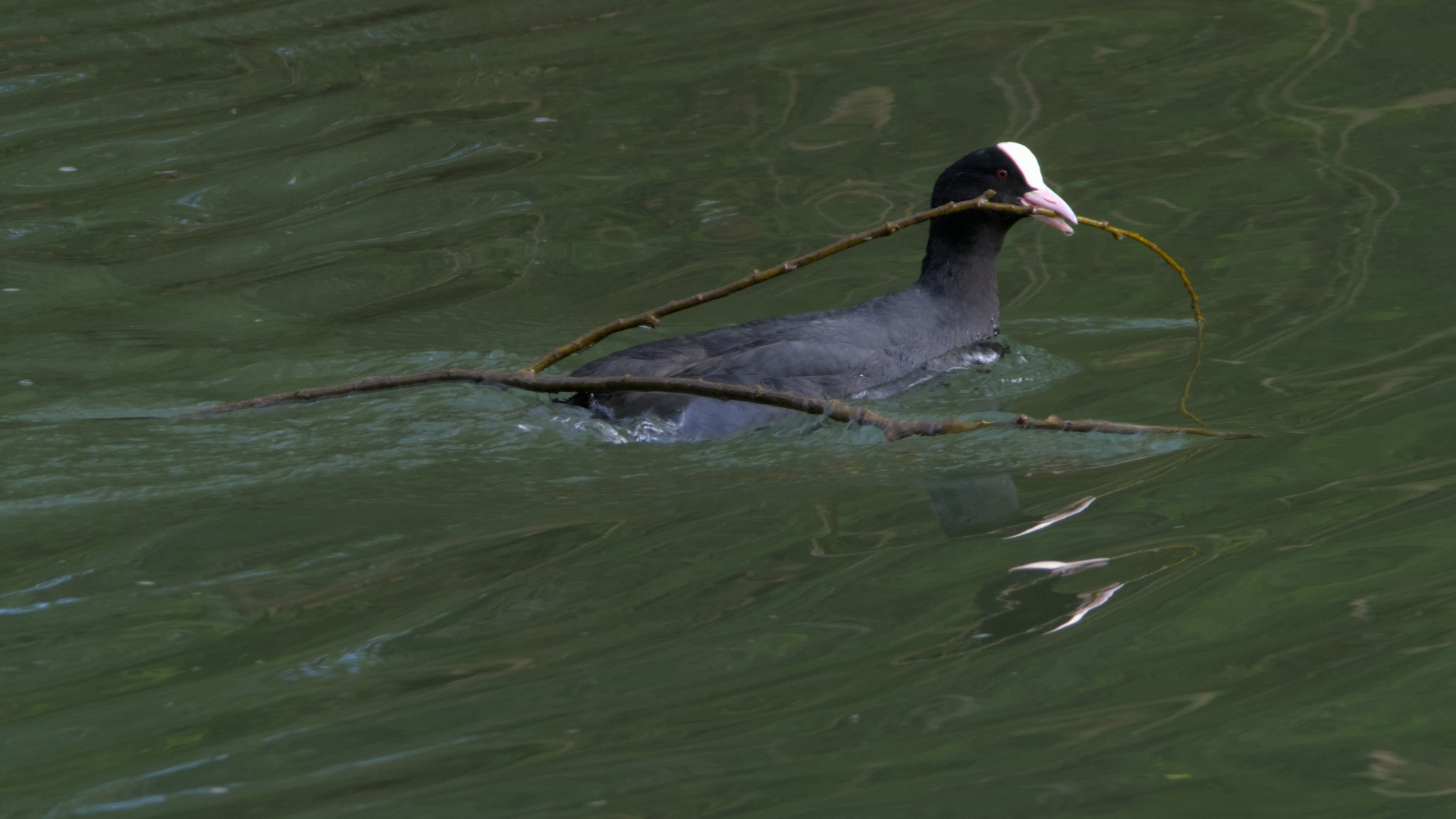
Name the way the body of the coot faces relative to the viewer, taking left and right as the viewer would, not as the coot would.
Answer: facing to the right of the viewer
